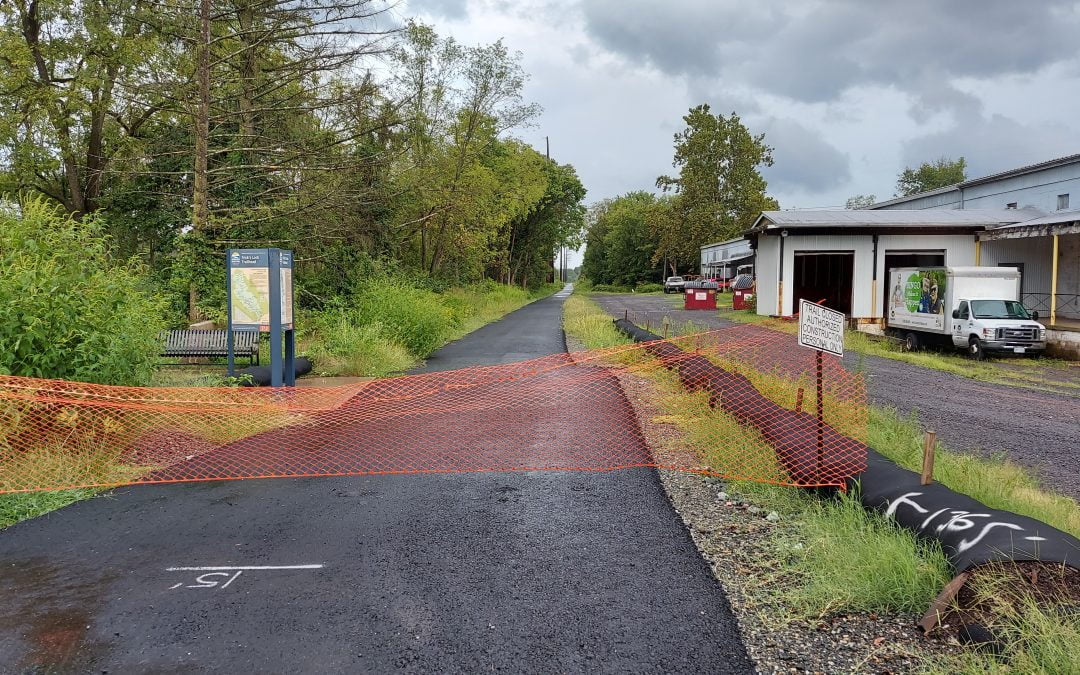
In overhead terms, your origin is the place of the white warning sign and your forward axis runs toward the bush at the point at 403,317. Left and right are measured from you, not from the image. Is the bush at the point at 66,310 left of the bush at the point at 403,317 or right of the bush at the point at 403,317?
left

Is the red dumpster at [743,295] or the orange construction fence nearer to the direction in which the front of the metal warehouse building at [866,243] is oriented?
the orange construction fence

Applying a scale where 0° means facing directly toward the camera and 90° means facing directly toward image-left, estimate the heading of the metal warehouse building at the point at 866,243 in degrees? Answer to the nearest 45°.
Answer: approximately 0°

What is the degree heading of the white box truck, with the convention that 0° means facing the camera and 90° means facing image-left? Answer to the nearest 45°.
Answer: approximately 315°
